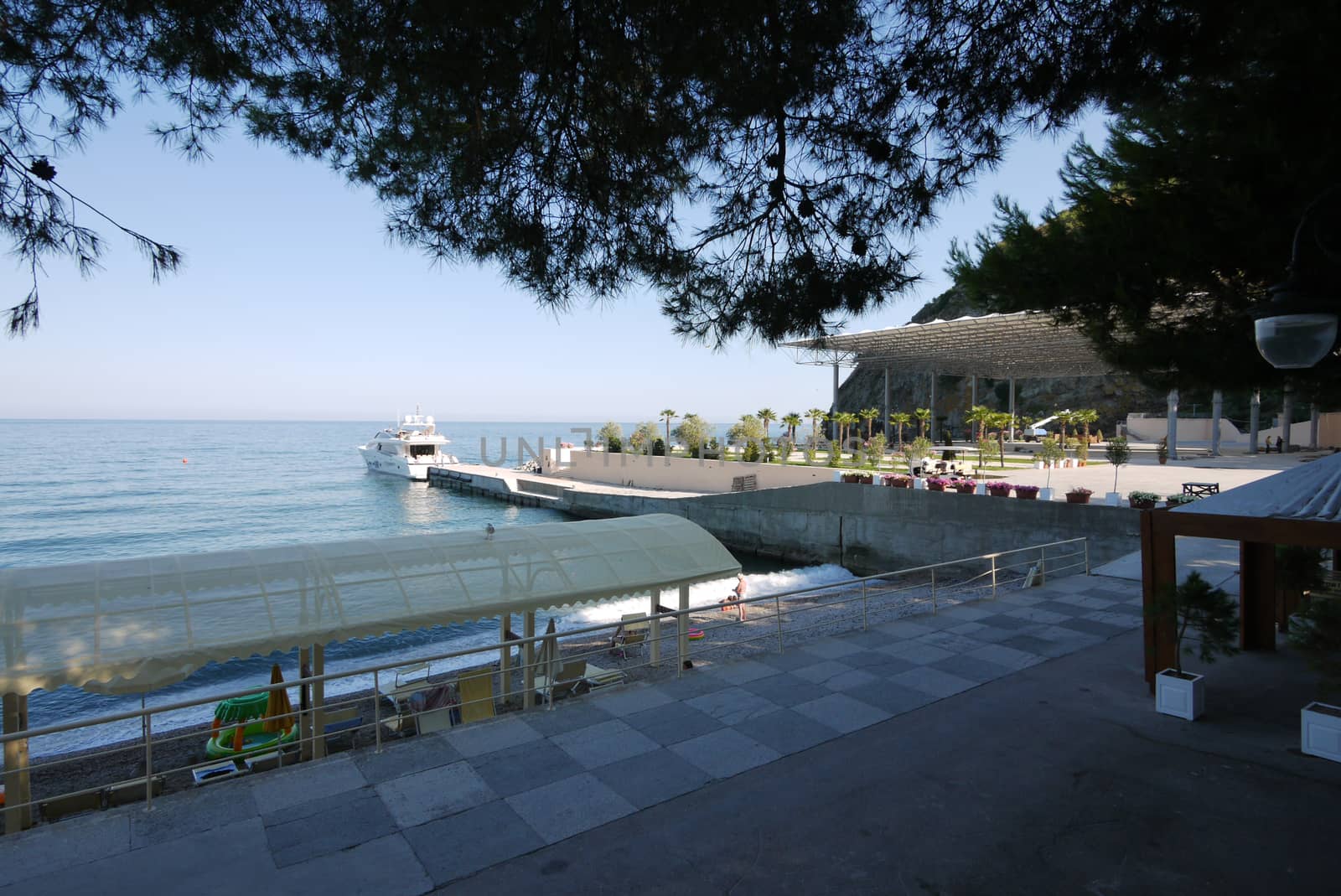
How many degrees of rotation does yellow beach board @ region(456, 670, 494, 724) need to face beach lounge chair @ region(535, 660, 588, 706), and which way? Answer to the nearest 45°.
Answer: approximately 90° to its right

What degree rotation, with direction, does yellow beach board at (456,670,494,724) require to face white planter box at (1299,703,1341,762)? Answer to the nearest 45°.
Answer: approximately 45° to its left

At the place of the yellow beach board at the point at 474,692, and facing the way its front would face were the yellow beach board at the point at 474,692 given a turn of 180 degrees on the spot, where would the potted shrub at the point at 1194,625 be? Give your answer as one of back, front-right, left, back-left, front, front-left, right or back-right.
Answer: front

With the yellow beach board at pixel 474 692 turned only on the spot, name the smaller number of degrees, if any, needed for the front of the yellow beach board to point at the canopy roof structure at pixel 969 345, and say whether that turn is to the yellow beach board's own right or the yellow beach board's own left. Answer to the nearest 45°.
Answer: approximately 90° to the yellow beach board's own right
